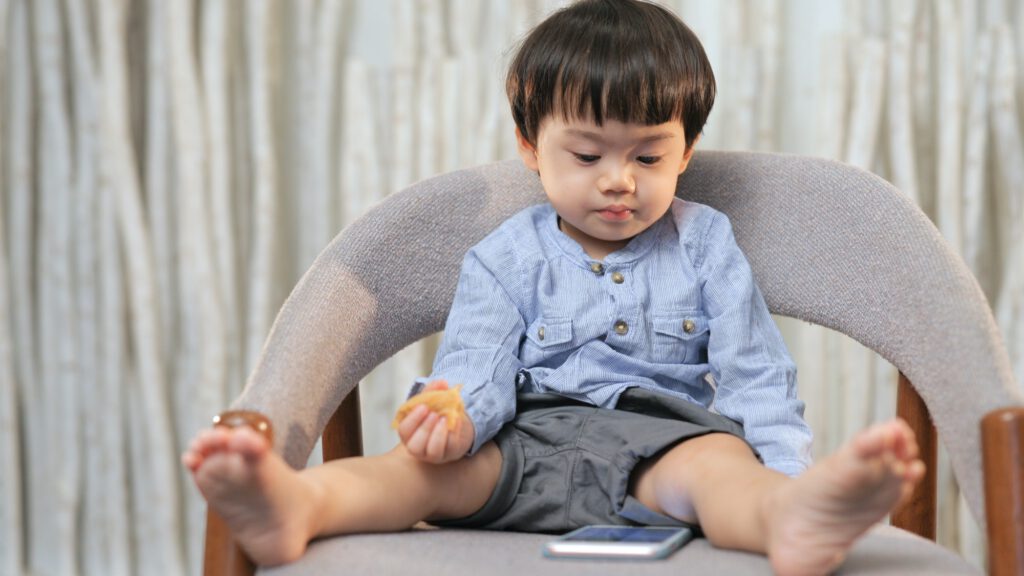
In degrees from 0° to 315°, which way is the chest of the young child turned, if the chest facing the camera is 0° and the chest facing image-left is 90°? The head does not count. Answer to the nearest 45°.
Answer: approximately 0°
